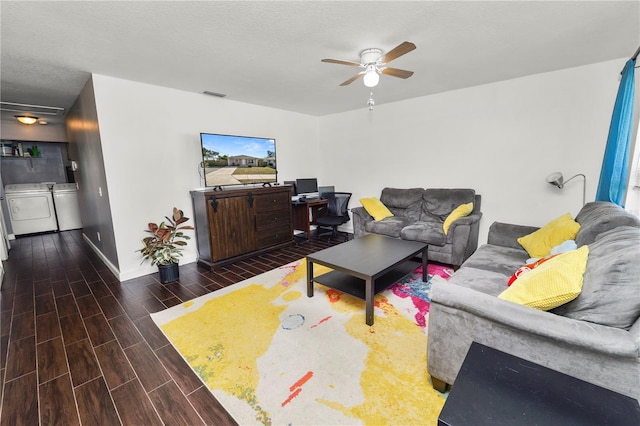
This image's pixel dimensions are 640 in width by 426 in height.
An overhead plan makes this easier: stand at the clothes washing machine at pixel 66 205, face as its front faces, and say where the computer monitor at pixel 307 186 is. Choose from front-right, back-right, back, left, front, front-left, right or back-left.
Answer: front-left

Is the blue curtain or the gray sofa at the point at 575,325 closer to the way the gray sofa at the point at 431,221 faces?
the gray sofa

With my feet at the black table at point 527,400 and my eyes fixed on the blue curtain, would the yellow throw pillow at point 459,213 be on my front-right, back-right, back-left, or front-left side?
front-left

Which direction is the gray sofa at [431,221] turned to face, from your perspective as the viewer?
facing the viewer and to the left of the viewer

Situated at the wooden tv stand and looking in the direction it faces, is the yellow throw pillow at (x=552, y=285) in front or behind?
in front

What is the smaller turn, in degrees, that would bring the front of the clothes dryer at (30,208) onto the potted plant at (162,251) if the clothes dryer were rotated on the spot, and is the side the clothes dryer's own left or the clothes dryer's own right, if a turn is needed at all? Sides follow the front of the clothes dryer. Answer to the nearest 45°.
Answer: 0° — it already faces it

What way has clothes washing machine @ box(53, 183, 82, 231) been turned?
toward the camera

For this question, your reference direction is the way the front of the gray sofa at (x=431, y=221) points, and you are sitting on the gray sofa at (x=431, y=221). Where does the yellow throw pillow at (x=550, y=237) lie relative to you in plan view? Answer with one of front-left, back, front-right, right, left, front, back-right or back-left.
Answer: left

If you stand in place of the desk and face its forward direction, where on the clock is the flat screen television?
The flat screen television is roughly at 3 o'clock from the desk.

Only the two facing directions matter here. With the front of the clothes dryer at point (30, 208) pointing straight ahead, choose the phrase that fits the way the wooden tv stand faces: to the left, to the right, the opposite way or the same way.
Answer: the same way

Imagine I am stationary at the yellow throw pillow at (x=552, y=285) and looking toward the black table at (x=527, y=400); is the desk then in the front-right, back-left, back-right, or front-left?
back-right

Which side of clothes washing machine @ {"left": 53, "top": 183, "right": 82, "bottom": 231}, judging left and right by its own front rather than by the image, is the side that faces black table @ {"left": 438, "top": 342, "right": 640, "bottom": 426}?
front

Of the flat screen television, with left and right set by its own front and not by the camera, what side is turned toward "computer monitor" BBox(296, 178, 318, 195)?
left

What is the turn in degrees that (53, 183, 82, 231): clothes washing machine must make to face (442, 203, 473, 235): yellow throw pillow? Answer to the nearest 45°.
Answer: approximately 45° to its left
